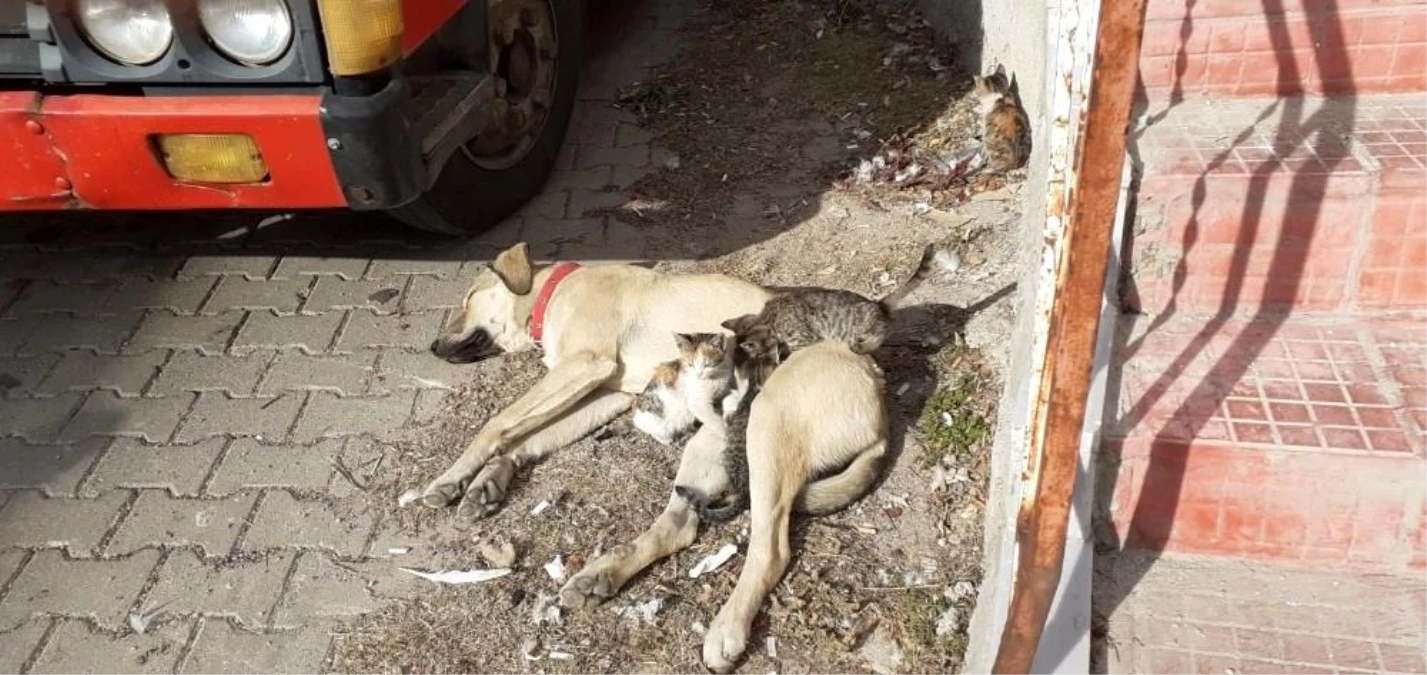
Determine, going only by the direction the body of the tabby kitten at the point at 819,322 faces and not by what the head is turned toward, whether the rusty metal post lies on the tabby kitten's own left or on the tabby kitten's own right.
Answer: on the tabby kitten's own left

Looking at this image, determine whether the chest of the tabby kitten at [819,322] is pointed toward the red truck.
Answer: yes

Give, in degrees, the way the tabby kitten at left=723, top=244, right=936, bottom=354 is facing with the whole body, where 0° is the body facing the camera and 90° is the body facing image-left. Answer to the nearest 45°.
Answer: approximately 90°

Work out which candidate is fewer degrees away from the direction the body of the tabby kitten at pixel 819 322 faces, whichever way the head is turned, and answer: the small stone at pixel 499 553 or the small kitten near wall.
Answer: the small stone

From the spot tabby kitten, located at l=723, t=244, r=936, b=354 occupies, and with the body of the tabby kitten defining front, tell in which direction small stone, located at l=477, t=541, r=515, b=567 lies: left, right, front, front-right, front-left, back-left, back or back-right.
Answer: front-left
